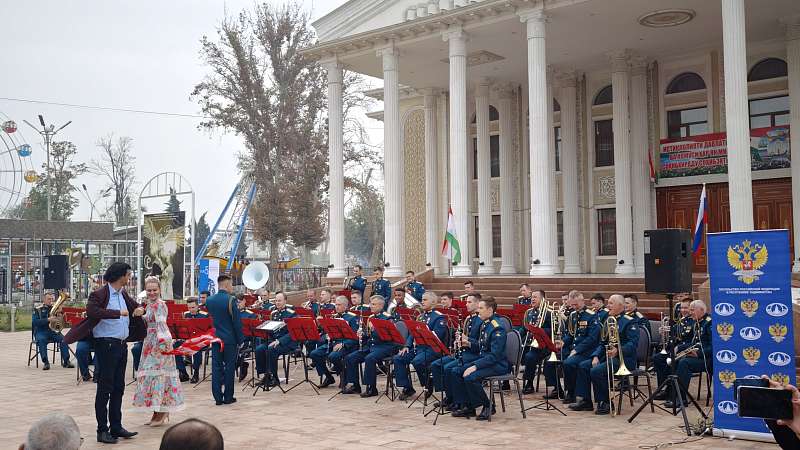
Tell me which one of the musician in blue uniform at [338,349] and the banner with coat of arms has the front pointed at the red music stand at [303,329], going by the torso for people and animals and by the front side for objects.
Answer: the musician in blue uniform

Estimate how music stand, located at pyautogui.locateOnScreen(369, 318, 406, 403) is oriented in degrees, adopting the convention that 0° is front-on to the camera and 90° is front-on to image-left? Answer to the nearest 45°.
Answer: approximately 225°

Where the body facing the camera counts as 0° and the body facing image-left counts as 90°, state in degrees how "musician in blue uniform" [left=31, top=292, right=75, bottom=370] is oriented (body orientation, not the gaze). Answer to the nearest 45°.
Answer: approximately 315°

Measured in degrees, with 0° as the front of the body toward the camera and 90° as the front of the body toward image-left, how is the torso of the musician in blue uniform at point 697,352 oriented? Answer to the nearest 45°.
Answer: approximately 45°

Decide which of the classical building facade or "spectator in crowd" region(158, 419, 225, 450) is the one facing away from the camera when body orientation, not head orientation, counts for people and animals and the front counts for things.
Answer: the spectator in crowd

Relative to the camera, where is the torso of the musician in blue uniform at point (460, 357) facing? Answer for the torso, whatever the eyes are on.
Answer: to the viewer's left

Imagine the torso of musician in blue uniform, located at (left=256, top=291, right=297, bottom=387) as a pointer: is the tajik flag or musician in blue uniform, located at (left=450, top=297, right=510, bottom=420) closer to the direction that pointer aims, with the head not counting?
the musician in blue uniform

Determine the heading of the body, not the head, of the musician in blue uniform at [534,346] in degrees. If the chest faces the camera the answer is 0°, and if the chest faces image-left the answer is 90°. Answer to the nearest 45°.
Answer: approximately 45°

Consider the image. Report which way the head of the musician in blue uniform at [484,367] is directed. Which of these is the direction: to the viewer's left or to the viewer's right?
to the viewer's left

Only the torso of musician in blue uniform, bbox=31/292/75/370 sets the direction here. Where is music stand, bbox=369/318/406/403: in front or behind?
in front

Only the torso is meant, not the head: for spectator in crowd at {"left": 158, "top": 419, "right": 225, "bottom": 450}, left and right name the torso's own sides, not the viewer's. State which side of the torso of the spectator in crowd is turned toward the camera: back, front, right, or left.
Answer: back

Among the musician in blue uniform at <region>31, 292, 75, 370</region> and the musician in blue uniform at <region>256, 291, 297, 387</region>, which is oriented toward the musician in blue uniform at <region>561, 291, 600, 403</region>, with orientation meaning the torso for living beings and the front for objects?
the musician in blue uniform at <region>31, 292, 75, 370</region>
